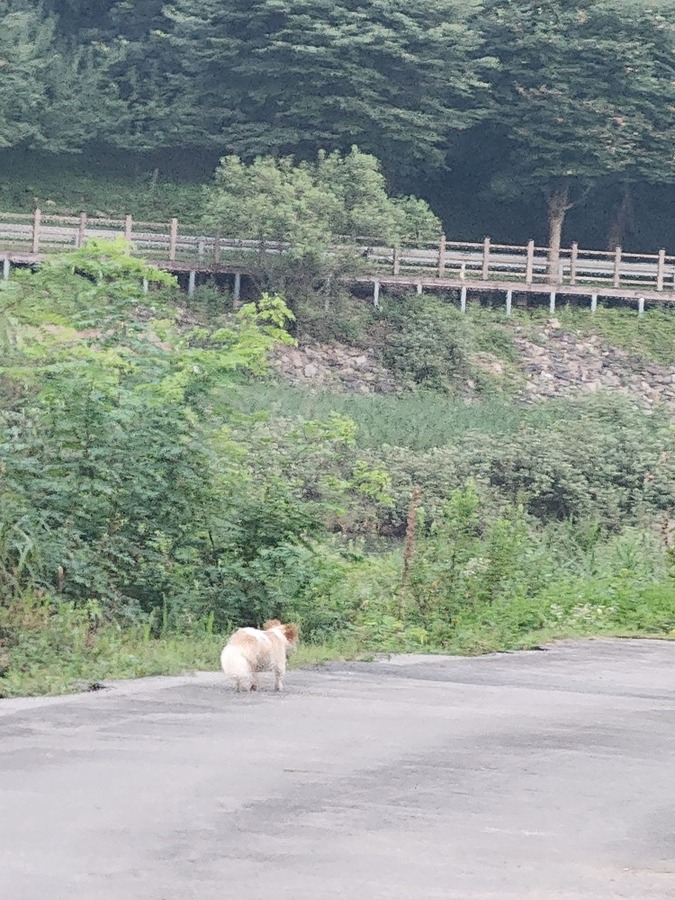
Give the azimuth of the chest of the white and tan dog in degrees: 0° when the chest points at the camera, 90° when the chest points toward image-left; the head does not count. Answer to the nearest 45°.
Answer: approximately 225°

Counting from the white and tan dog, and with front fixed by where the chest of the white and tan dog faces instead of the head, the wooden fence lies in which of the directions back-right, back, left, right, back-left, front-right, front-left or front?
front-left

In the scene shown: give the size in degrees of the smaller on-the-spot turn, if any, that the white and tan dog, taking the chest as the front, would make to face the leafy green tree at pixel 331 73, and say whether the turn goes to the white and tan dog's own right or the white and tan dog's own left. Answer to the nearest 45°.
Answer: approximately 45° to the white and tan dog's own left
